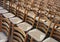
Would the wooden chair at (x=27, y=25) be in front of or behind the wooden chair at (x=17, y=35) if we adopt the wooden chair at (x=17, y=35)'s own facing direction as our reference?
behind
